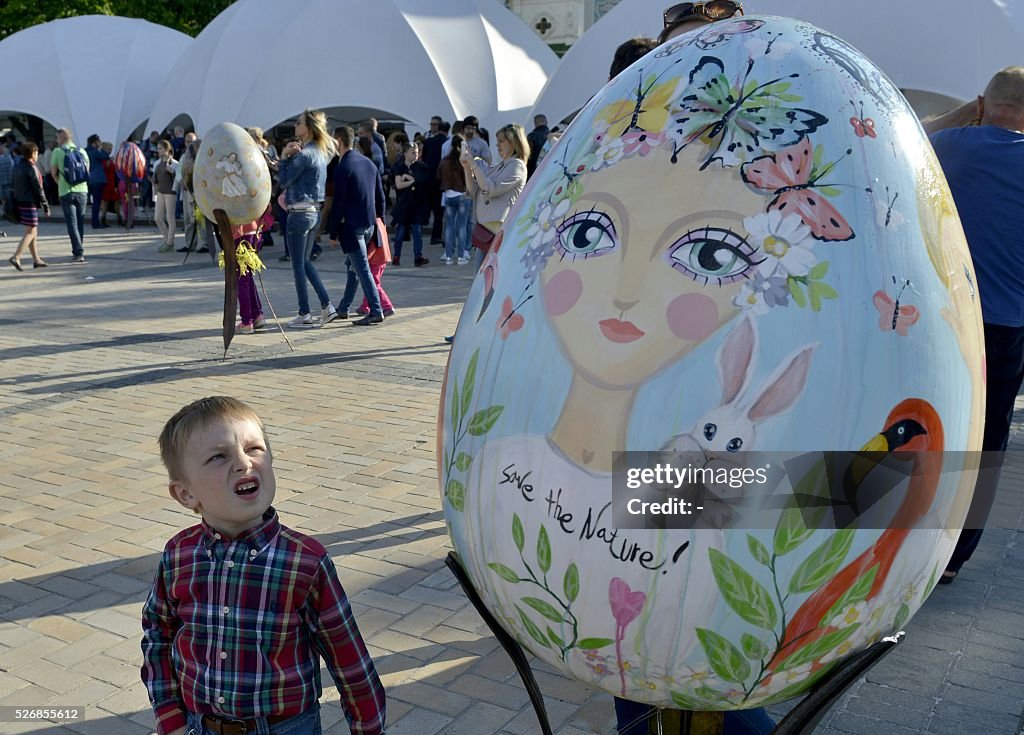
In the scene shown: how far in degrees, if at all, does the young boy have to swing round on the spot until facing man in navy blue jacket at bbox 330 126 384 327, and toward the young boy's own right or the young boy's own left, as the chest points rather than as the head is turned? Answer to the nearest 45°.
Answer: approximately 180°

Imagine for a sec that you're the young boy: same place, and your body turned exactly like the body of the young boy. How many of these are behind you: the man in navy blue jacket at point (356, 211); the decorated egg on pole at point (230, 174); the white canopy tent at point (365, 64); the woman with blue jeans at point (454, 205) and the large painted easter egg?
4

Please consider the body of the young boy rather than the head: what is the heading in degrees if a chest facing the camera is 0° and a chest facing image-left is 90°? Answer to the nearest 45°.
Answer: approximately 0°

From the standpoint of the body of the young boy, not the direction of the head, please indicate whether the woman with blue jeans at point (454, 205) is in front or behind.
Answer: behind

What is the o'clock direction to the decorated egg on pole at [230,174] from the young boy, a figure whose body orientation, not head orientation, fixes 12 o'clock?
The decorated egg on pole is roughly at 6 o'clock from the young boy.

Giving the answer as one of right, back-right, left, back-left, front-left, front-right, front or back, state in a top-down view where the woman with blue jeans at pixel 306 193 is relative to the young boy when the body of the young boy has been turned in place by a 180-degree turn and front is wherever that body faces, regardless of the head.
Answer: front

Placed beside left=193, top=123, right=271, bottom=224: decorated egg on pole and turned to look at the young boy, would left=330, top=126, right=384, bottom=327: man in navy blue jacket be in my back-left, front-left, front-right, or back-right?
back-left

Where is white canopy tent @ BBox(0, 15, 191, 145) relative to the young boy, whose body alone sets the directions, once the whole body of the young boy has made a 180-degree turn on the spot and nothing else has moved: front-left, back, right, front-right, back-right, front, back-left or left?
front

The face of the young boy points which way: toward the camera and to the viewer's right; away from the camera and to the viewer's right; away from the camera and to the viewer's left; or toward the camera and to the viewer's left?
toward the camera and to the viewer's right

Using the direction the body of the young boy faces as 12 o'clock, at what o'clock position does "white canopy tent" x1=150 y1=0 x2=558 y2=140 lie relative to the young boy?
The white canopy tent is roughly at 6 o'clock from the young boy.

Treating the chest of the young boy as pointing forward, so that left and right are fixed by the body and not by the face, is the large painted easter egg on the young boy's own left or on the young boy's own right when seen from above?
on the young boy's own left

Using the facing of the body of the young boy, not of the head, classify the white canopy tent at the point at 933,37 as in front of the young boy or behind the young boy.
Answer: behind
